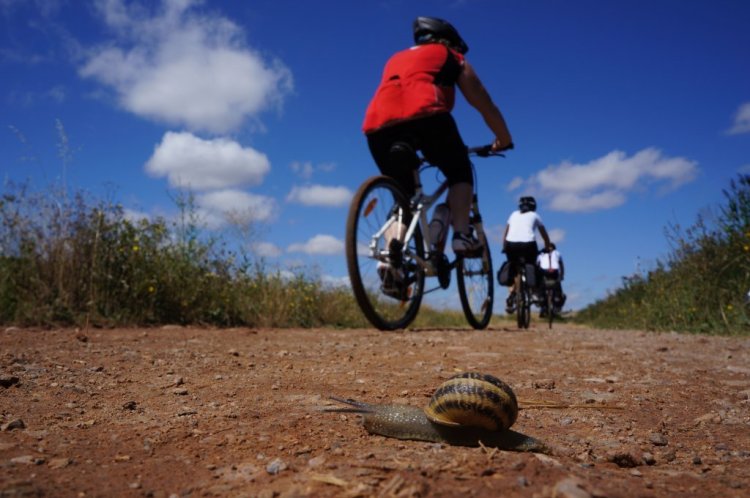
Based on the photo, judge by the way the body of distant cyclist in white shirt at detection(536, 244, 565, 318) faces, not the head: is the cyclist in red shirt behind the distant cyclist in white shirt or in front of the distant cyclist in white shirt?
behind

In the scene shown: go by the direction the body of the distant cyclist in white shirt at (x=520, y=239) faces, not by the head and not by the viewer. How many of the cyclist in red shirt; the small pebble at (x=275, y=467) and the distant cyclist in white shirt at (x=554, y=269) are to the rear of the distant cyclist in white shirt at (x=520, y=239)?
2

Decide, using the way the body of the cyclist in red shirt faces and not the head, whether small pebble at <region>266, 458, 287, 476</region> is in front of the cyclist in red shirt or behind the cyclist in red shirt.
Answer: behind

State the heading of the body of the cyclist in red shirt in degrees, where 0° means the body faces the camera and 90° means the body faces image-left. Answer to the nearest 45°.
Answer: approximately 225°

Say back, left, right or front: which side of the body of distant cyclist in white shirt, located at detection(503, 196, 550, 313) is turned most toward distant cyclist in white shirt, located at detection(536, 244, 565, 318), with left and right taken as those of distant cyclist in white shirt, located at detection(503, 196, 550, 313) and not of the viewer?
front

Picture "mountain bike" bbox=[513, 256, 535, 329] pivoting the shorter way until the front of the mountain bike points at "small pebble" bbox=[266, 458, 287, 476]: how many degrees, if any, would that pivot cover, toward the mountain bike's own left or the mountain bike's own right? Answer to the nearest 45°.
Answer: approximately 180°

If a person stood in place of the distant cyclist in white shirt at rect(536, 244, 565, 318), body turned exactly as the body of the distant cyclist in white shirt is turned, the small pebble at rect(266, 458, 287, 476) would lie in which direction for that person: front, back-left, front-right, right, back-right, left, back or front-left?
back

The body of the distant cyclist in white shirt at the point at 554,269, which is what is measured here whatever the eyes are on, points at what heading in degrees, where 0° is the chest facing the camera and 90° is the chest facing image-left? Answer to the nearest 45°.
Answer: approximately 180°

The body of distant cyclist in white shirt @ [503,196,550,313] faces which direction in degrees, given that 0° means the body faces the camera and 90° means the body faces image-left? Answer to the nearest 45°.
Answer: approximately 180°

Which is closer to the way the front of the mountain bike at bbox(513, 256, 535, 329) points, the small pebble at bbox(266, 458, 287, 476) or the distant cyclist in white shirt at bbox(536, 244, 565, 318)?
the distant cyclist in white shirt

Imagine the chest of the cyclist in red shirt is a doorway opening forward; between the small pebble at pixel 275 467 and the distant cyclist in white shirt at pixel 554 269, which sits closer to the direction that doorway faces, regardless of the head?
the distant cyclist in white shirt

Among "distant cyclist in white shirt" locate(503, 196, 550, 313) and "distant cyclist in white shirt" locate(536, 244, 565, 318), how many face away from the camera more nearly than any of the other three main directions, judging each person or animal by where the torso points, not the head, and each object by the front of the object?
2

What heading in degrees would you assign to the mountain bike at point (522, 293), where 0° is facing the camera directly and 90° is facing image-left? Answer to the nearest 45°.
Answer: approximately 180°
